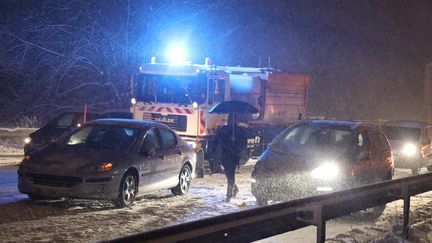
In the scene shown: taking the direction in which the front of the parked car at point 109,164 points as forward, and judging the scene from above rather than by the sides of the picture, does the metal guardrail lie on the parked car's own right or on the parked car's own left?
on the parked car's own left

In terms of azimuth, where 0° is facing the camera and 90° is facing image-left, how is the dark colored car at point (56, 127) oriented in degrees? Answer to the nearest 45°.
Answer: approximately 45°

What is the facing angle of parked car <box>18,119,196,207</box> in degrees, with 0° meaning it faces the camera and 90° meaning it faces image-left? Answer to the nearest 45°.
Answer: approximately 45°

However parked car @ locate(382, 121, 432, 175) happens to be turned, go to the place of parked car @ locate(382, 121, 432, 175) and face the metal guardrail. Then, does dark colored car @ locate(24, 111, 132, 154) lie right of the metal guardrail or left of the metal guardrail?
right

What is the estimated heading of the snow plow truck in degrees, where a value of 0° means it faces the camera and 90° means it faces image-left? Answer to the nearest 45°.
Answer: approximately 45°

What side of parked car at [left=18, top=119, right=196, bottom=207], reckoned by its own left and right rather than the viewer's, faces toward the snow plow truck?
back

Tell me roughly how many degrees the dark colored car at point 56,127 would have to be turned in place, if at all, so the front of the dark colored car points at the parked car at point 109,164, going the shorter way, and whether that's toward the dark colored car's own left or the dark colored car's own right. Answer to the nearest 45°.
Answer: approximately 45° to the dark colored car's own left

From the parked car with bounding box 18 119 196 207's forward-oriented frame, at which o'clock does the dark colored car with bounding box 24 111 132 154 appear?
The dark colored car is roughly at 4 o'clock from the parked car.
